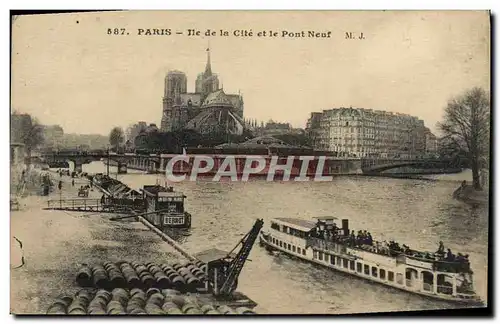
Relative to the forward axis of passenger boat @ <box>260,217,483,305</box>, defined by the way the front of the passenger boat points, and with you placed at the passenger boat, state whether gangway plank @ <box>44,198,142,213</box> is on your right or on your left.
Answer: on your left

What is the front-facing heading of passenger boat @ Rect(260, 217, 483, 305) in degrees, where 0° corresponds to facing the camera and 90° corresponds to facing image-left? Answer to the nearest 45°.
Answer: approximately 135°

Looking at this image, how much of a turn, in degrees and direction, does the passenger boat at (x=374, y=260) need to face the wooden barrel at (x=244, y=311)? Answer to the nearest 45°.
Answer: approximately 45° to its left
